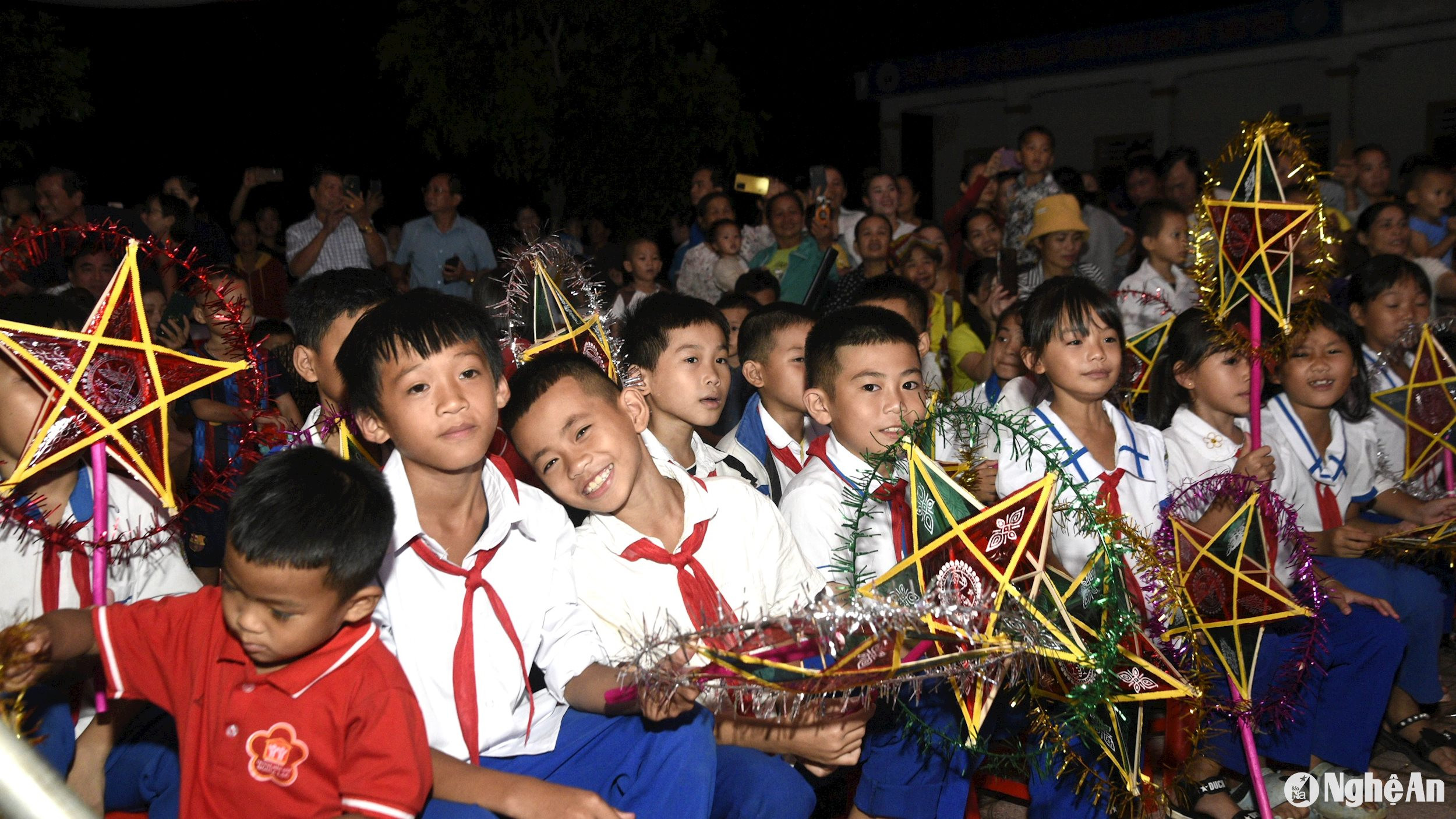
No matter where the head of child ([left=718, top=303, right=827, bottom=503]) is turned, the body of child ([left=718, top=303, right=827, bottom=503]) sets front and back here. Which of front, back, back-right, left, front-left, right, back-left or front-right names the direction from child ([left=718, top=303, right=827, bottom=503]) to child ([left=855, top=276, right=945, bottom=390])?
left

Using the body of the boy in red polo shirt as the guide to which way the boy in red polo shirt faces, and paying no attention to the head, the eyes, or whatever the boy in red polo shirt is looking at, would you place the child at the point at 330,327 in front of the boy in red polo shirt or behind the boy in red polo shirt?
behind

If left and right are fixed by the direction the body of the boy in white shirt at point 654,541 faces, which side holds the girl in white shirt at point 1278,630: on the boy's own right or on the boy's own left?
on the boy's own left

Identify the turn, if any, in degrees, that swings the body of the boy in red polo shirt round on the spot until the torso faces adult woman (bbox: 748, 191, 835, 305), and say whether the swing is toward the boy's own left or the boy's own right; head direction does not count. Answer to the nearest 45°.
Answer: approximately 180°

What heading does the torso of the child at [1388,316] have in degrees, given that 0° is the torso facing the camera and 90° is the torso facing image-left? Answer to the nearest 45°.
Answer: approximately 315°

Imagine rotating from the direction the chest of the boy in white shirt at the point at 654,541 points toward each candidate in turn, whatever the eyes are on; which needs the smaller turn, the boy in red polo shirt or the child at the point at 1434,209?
the boy in red polo shirt

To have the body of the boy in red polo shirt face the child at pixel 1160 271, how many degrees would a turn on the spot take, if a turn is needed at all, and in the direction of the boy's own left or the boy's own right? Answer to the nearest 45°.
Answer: approximately 180°

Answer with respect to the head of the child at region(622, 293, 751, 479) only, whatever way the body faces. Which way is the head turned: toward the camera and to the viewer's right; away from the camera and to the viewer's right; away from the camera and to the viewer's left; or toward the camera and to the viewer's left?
toward the camera and to the viewer's right

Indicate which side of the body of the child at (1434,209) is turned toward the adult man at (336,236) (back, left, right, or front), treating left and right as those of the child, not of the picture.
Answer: right

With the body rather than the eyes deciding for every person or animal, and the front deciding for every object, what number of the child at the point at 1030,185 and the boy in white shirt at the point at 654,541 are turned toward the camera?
2

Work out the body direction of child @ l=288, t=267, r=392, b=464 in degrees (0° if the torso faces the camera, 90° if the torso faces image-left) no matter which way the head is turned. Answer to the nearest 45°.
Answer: approximately 315°

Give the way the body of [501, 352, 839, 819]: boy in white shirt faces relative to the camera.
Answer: toward the camera

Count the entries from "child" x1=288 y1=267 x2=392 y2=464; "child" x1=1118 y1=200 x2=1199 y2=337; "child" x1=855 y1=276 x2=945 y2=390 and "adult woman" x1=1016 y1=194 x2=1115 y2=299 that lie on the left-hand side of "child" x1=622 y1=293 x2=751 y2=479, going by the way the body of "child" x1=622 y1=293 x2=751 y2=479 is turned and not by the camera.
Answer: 3

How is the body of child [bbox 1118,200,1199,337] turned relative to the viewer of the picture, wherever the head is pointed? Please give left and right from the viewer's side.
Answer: facing the viewer and to the right of the viewer
